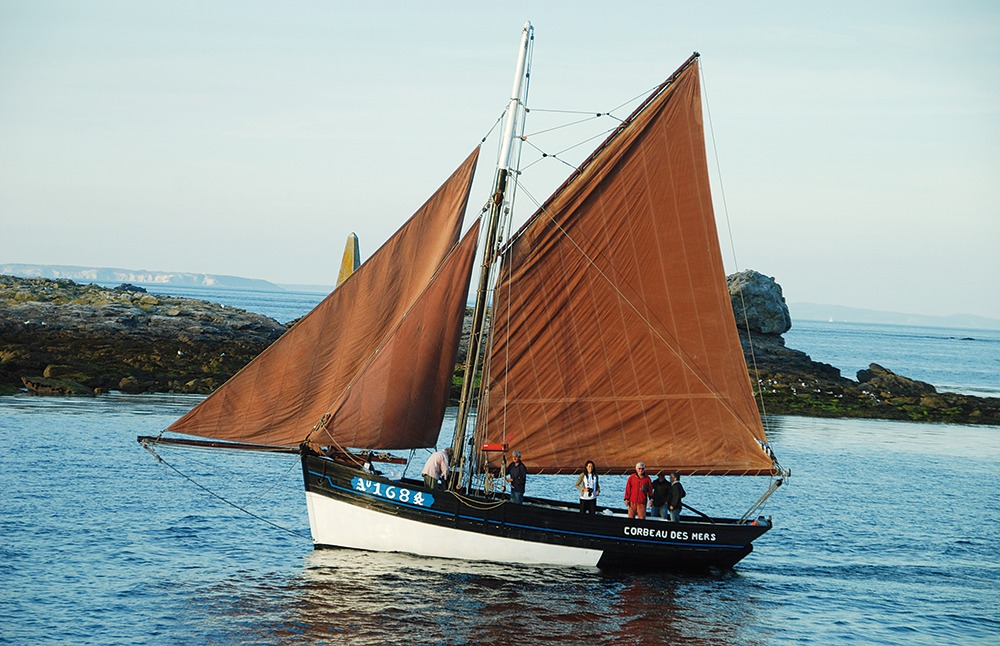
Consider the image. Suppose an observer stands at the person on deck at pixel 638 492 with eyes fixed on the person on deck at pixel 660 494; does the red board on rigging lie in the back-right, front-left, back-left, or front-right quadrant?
back-left

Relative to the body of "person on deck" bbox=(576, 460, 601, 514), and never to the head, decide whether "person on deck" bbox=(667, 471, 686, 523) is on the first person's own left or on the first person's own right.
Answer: on the first person's own left

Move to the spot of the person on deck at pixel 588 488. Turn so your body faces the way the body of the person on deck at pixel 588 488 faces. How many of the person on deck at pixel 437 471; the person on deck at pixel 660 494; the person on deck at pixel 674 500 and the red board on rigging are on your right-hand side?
2

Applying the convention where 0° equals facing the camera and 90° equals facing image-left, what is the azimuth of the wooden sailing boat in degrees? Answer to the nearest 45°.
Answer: approximately 90°

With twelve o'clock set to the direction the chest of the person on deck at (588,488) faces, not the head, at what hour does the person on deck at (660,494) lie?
the person on deck at (660,494) is roughly at 8 o'clock from the person on deck at (588,488).

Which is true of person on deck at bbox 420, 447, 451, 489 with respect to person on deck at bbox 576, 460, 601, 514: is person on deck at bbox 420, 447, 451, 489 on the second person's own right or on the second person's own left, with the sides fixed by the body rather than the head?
on the second person's own right
